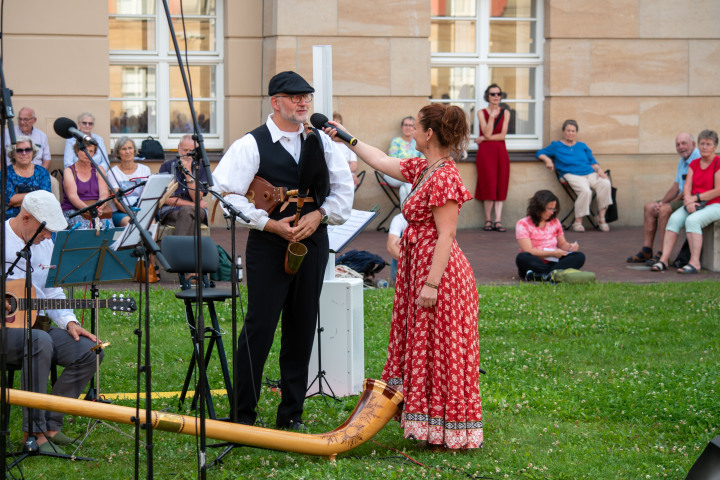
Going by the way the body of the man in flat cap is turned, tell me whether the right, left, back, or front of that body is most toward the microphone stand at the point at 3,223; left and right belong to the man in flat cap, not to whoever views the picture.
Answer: right

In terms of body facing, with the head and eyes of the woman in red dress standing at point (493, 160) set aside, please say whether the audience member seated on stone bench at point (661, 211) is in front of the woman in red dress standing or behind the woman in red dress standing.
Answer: in front

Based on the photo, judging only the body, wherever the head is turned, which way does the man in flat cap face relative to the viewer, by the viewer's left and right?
facing the viewer and to the right of the viewer

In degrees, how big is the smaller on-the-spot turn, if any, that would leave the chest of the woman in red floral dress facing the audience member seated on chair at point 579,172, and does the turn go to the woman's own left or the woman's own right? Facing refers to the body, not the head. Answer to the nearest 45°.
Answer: approximately 90° to the woman's own right

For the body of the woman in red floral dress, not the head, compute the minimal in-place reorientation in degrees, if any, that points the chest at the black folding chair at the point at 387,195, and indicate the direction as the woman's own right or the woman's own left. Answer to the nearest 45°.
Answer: approximately 90° to the woman's own right

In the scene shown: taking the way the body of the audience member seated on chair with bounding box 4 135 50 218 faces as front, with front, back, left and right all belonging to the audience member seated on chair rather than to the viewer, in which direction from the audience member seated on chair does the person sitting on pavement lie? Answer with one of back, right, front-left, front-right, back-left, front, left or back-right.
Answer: left

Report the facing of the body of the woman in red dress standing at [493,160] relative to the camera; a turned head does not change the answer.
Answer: toward the camera

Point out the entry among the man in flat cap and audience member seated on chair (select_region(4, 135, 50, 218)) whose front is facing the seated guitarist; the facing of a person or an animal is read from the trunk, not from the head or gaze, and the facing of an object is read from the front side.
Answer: the audience member seated on chair

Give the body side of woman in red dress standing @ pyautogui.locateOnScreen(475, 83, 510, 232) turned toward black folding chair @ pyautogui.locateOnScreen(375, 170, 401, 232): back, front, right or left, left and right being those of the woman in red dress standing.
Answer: right

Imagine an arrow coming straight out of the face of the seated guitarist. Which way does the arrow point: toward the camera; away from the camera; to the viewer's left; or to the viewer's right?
to the viewer's right

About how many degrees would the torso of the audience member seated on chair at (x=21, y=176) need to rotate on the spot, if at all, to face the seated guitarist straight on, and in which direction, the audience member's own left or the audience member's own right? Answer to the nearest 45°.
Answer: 0° — they already face them

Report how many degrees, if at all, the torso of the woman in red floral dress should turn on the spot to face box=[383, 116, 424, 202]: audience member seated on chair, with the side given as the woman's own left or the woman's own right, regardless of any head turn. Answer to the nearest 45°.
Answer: approximately 90° to the woman's own right

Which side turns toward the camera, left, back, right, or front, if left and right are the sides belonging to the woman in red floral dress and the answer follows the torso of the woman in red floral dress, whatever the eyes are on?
left
